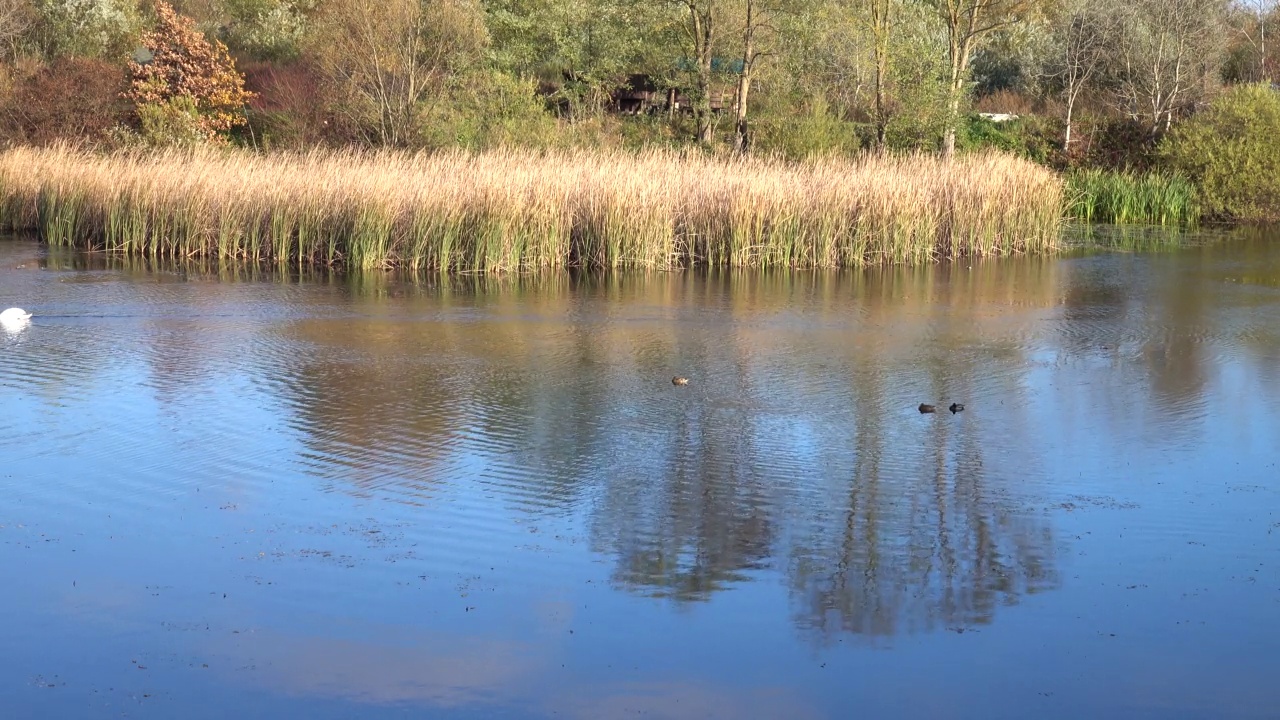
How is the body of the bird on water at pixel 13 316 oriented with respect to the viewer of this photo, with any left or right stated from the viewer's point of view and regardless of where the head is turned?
facing to the left of the viewer

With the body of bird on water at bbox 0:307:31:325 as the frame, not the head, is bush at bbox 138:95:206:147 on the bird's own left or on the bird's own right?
on the bird's own right

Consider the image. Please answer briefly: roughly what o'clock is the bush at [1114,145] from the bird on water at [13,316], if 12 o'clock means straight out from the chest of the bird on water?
The bush is roughly at 5 o'clock from the bird on water.

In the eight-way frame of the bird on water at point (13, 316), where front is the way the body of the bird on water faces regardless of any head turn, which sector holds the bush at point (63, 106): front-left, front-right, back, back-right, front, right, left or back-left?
right

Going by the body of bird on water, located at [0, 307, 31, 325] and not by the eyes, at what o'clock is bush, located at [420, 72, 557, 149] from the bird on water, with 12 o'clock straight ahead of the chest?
The bush is roughly at 4 o'clock from the bird on water.

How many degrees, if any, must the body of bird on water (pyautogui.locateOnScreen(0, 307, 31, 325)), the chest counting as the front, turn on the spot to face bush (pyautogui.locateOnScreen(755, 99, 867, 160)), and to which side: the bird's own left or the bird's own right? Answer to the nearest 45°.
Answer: approximately 135° to the bird's own right

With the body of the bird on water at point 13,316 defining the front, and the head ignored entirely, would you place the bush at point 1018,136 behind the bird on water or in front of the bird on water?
behind

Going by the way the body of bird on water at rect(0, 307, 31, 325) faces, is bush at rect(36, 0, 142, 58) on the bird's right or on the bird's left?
on the bird's right

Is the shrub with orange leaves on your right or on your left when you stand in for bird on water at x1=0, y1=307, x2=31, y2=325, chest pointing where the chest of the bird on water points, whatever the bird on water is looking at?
on your right

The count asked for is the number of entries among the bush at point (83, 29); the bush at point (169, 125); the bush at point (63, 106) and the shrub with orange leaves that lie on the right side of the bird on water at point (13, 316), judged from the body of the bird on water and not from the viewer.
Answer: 4

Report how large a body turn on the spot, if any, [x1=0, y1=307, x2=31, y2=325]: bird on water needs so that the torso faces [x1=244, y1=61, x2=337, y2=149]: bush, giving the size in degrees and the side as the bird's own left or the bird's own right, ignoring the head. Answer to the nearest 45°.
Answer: approximately 90° to the bird's own right

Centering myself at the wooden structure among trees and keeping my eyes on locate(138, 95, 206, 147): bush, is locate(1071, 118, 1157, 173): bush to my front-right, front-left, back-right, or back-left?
back-left
